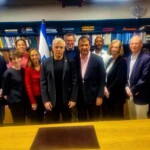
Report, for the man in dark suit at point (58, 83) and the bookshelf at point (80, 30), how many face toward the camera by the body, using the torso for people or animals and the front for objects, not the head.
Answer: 2

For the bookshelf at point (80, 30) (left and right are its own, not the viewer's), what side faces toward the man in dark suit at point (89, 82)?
front

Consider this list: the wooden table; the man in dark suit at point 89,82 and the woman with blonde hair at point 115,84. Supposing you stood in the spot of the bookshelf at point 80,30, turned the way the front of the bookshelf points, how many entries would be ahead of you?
3

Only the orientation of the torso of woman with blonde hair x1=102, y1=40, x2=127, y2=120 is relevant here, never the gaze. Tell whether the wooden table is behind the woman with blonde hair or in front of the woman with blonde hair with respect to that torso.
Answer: in front

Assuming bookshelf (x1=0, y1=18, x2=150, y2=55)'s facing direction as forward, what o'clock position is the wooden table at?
The wooden table is roughly at 12 o'clock from the bookshelf.

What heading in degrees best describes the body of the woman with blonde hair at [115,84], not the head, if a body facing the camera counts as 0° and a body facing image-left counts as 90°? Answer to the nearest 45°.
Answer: approximately 45°

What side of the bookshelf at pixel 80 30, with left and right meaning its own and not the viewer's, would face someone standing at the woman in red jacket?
front

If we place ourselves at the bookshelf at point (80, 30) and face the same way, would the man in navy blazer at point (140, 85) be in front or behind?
in front

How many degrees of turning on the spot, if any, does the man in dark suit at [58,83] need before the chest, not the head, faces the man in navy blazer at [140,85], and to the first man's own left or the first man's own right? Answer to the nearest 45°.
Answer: approximately 90° to the first man's own left

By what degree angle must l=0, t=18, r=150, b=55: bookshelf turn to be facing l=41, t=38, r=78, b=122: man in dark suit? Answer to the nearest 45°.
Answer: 0° — it already faces them
